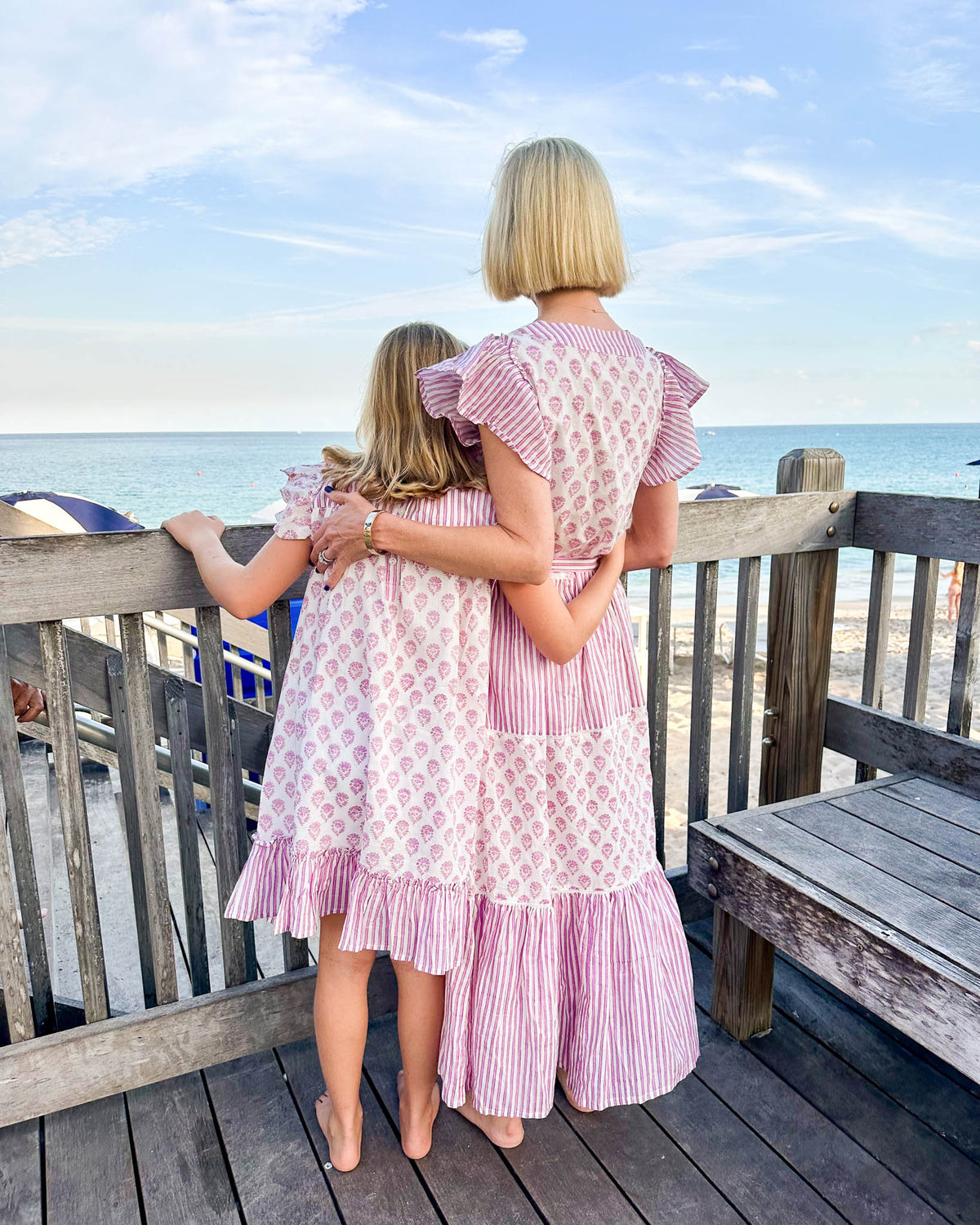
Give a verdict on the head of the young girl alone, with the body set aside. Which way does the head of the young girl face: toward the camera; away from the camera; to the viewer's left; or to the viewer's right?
away from the camera

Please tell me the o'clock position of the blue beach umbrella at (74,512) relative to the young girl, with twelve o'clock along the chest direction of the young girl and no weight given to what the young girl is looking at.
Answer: The blue beach umbrella is roughly at 11 o'clock from the young girl.

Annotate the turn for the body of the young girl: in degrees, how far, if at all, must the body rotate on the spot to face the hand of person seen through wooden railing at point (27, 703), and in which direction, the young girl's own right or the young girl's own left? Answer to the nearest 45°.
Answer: approximately 45° to the young girl's own left

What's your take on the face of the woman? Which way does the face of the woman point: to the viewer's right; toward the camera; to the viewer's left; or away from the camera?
away from the camera

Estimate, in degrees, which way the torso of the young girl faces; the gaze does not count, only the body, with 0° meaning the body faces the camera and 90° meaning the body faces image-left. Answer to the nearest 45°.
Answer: approximately 180°

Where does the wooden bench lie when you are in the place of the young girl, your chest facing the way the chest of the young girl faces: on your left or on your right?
on your right
